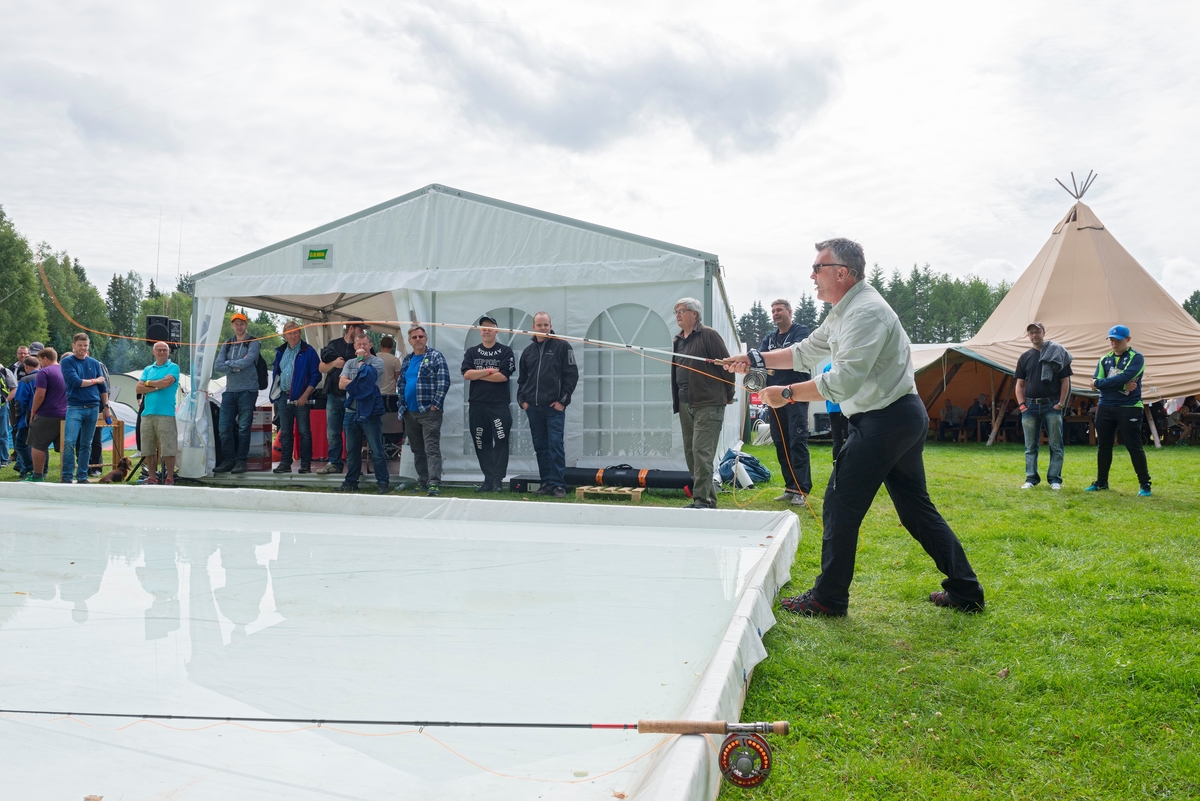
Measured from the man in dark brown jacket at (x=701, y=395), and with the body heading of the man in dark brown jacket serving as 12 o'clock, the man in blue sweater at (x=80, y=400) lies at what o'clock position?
The man in blue sweater is roughly at 2 o'clock from the man in dark brown jacket.

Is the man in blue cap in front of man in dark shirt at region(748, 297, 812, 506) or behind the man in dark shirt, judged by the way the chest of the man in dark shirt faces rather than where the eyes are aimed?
behind

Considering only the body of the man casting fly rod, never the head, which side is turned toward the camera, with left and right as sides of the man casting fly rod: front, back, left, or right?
left

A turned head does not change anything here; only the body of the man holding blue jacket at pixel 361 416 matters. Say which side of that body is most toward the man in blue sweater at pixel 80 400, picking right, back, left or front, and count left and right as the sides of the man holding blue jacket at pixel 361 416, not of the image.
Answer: right

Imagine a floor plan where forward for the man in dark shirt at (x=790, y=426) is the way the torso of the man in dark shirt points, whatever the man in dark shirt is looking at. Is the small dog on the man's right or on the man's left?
on the man's right

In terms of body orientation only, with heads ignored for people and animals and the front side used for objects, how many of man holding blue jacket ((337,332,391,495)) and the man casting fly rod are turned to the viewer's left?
1

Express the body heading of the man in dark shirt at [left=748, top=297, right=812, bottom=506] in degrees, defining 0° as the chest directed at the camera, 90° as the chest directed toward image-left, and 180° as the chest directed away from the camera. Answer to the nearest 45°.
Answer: approximately 45°

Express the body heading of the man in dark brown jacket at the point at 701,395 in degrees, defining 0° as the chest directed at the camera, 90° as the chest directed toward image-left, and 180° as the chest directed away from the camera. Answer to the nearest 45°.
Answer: approximately 45°

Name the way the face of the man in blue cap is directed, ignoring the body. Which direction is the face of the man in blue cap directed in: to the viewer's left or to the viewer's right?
to the viewer's left

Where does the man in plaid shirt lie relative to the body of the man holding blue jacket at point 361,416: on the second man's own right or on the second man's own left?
on the second man's own left
